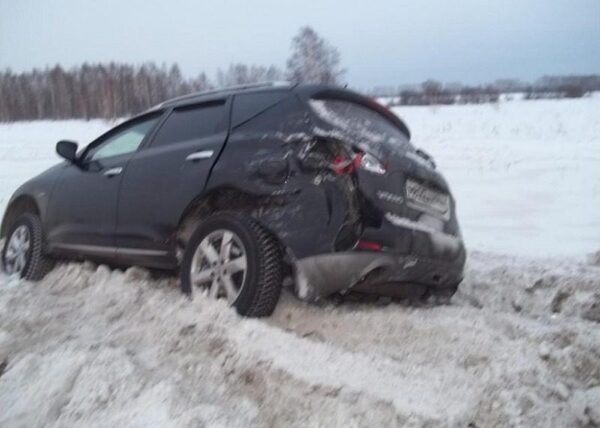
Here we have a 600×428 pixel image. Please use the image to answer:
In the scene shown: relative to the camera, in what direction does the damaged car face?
facing away from the viewer and to the left of the viewer

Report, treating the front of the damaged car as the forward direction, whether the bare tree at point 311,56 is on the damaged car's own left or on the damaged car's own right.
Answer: on the damaged car's own right
